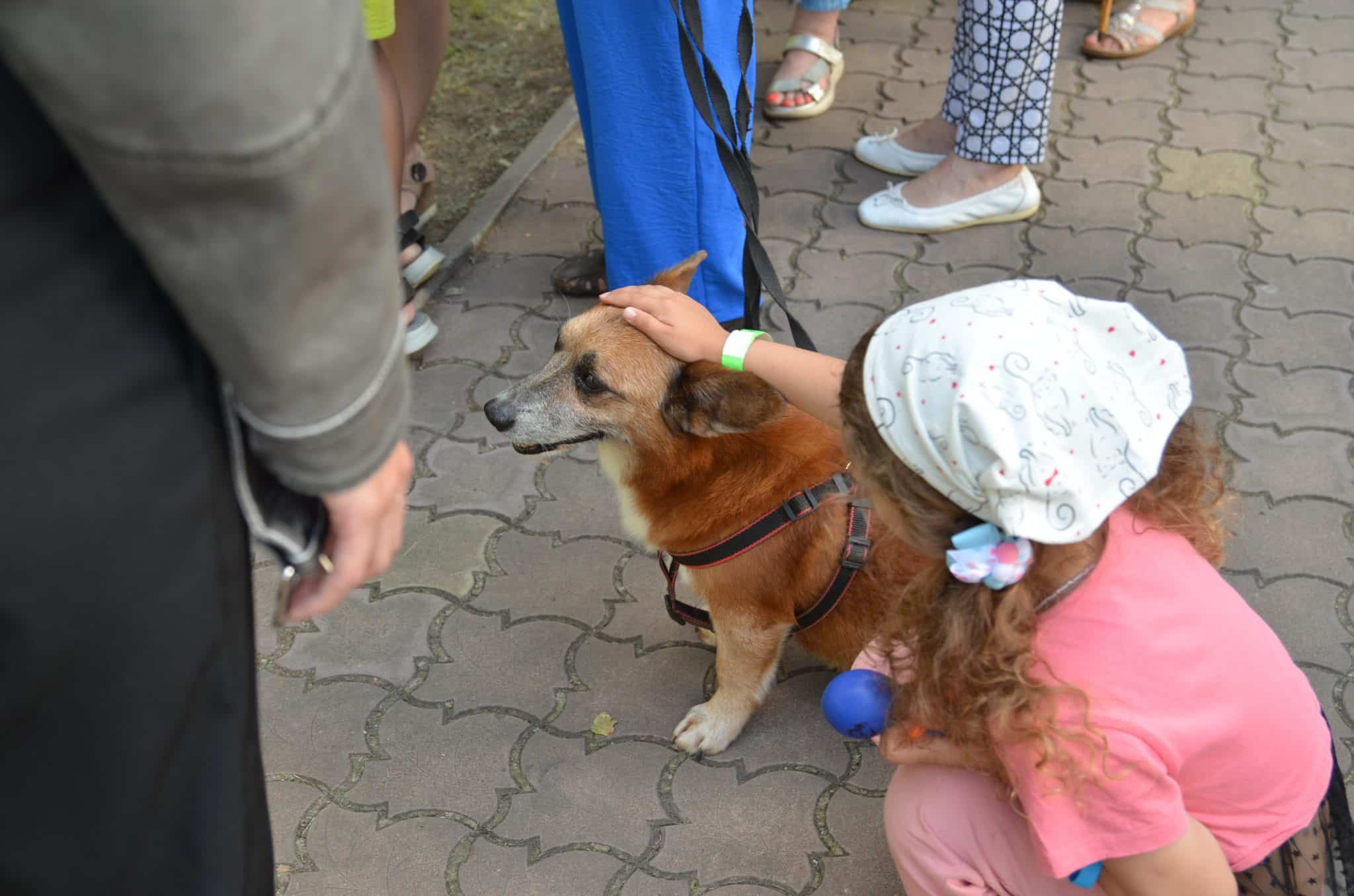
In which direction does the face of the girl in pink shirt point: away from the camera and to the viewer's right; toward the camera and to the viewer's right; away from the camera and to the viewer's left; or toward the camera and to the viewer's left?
away from the camera and to the viewer's left

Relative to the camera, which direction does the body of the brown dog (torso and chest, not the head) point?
to the viewer's left

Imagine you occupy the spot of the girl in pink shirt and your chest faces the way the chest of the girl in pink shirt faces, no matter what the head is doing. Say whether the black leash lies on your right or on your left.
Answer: on your right

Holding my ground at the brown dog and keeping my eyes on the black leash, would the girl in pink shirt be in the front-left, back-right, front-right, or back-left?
back-right

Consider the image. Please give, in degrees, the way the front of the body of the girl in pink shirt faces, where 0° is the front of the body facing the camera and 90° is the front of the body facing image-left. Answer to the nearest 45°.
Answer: approximately 90°

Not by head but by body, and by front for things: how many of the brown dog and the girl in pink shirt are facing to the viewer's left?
2

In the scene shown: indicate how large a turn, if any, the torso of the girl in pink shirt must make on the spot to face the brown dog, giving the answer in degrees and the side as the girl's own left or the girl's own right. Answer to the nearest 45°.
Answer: approximately 45° to the girl's own right

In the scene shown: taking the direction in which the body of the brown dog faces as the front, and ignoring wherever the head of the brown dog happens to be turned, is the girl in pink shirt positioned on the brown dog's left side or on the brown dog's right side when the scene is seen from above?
on the brown dog's left side
